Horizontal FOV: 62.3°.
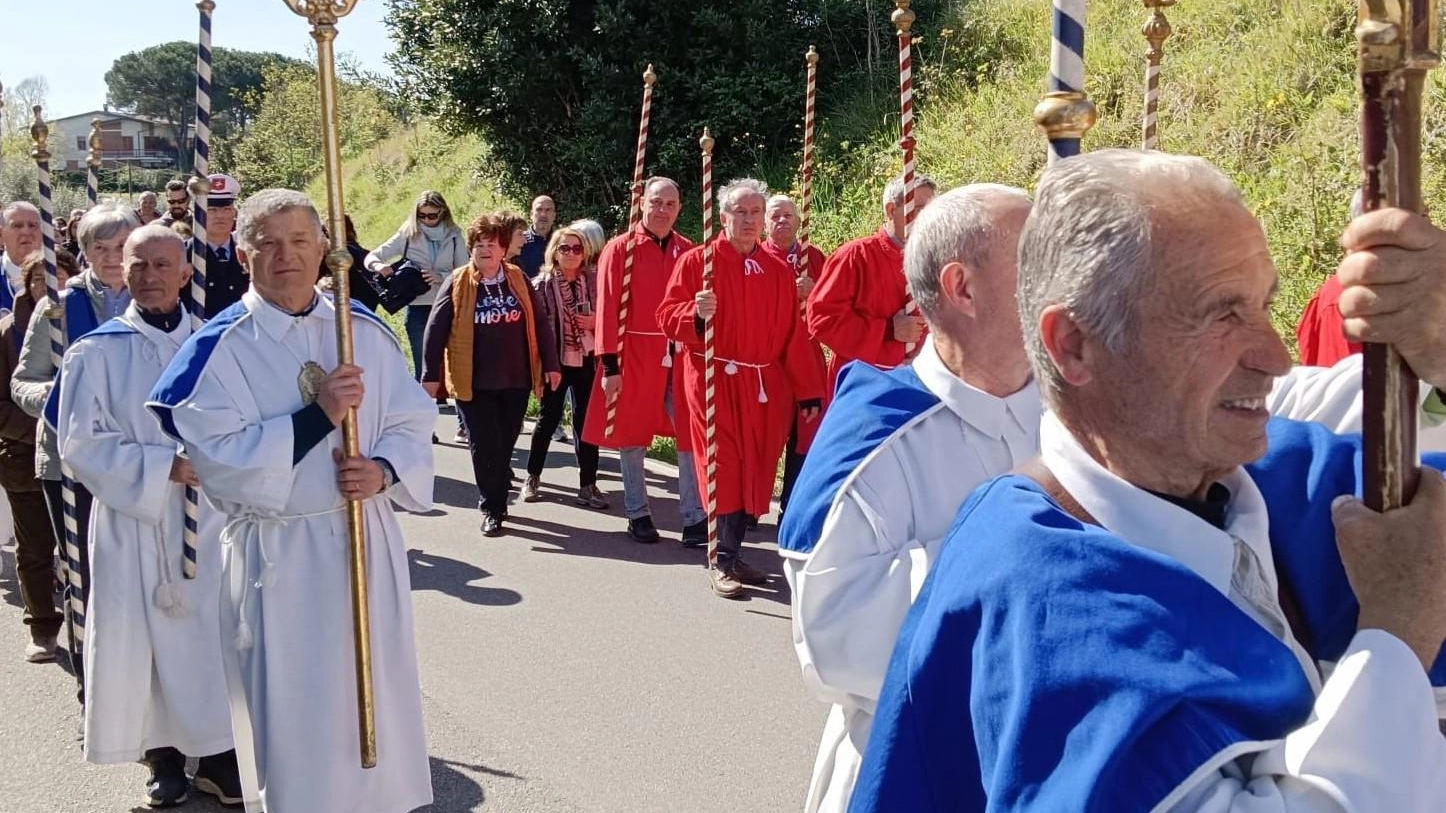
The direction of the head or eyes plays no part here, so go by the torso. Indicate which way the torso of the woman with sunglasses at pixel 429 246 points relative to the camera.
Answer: toward the camera

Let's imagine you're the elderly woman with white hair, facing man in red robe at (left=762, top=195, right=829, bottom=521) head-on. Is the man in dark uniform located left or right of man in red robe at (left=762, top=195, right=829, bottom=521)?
left

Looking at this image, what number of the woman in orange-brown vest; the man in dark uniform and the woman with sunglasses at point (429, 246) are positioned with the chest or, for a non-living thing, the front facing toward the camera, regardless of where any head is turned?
3

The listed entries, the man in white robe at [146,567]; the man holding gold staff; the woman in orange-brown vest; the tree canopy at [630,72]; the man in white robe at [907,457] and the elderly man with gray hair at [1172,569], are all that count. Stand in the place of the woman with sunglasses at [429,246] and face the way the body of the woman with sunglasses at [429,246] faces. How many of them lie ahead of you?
5

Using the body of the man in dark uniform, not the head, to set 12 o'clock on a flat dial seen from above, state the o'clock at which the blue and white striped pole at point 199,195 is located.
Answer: The blue and white striped pole is roughly at 12 o'clock from the man in dark uniform.

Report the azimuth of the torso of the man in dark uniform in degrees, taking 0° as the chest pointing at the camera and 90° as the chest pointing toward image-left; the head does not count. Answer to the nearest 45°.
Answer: approximately 0°

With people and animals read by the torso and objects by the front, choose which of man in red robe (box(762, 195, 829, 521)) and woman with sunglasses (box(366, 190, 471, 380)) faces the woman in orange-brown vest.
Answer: the woman with sunglasses

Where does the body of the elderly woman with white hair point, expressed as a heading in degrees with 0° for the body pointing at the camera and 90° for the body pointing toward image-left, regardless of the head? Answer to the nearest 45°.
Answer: approximately 315°

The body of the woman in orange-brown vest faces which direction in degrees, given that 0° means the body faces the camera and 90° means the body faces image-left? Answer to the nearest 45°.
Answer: approximately 0°
